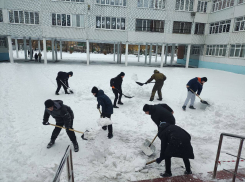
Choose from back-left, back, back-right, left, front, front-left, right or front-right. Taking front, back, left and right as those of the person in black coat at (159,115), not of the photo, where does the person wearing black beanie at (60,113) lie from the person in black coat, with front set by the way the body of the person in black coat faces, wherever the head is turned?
front

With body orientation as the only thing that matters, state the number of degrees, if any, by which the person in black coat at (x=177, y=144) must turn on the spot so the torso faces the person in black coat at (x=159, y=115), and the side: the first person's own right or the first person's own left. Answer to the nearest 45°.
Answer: approximately 45° to the first person's own right

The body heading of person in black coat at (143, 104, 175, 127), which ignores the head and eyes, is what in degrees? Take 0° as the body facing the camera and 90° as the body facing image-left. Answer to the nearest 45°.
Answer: approximately 90°

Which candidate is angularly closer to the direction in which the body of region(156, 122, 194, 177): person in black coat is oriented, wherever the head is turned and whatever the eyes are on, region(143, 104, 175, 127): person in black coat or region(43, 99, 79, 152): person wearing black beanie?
the person wearing black beanie

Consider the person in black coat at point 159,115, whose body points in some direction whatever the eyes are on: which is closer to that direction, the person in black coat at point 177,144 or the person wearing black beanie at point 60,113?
the person wearing black beanie

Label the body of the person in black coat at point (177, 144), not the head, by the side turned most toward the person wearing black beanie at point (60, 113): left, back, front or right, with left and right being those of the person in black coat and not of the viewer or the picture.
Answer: front
